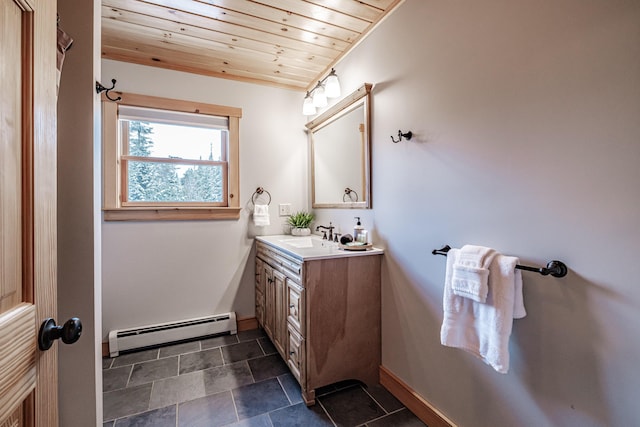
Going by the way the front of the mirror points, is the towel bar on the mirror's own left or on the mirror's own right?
on the mirror's own left

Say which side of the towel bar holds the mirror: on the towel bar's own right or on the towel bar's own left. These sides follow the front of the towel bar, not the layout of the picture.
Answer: on the towel bar's own right

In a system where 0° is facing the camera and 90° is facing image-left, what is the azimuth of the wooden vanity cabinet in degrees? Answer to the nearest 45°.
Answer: approximately 90°

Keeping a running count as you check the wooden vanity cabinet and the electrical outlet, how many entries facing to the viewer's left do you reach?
1

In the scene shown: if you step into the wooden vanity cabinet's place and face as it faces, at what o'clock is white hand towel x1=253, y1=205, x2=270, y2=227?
The white hand towel is roughly at 2 o'clock from the wooden vanity cabinet.

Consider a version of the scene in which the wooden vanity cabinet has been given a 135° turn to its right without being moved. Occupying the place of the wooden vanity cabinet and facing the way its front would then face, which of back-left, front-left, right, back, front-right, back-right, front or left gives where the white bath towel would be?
right

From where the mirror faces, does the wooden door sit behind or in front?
in front

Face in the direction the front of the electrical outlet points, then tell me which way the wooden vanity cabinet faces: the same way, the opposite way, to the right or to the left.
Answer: to the right

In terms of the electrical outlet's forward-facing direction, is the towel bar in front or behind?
in front

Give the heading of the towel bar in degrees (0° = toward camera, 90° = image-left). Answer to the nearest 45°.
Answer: approximately 45°

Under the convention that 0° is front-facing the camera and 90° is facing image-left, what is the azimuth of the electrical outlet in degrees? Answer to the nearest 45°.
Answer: approximately 0°

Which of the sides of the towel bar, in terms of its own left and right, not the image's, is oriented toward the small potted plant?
right
